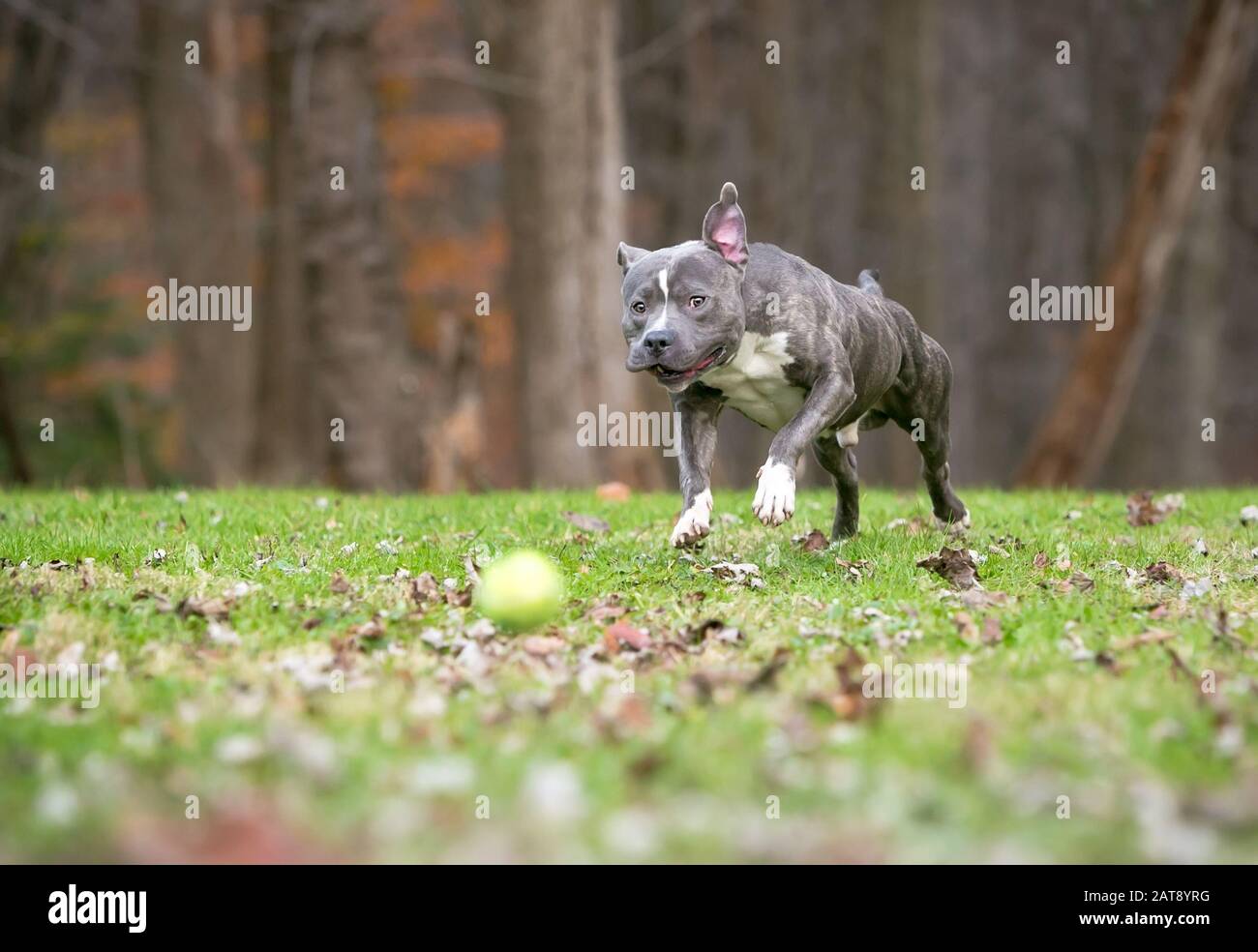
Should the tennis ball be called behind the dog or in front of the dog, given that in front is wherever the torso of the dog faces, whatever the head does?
in front

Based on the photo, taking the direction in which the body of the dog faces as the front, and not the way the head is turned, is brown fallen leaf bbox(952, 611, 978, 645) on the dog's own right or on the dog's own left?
on the dog's own left

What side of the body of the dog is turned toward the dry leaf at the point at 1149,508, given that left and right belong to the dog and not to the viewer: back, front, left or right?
back

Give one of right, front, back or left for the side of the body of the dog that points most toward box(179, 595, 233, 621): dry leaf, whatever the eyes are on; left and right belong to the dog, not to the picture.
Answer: front

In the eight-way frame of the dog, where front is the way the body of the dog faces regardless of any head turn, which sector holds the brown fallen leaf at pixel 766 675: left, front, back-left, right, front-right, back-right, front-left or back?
front-left

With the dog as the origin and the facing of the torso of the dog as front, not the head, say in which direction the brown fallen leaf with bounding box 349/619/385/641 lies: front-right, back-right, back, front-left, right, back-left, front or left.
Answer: front

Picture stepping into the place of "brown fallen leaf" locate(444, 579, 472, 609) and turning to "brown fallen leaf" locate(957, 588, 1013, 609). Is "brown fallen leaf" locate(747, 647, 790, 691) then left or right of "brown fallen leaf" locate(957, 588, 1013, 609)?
right

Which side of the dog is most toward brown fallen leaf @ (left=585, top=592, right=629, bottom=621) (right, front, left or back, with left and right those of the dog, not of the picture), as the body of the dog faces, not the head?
front

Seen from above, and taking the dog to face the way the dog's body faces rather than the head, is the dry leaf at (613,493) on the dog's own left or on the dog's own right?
on the dog's own right

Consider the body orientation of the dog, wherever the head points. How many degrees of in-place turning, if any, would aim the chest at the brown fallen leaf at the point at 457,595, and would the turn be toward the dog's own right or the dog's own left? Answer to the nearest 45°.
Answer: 0° — it already faces it

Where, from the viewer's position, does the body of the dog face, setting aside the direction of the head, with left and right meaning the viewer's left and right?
facing the viewer and to the left of the viewer

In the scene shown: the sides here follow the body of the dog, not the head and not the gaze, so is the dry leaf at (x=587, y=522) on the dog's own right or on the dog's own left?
on the dog's own right
